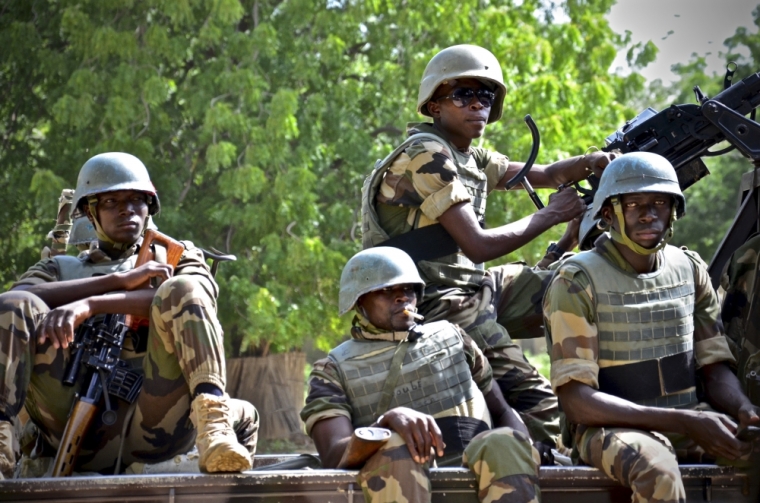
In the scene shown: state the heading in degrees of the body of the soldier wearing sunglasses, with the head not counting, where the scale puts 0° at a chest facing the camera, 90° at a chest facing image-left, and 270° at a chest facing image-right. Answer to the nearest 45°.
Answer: approximately 315°

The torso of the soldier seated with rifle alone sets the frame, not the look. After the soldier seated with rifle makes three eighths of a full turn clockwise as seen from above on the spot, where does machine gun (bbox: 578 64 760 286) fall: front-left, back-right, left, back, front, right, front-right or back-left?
back-right

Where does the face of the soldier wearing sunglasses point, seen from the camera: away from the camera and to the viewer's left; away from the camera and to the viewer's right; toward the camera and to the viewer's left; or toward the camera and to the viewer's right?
toward the camera and to the viewer's right

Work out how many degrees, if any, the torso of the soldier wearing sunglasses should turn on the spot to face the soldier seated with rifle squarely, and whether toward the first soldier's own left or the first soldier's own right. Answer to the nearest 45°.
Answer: approximately 90° to the first soldier's own right

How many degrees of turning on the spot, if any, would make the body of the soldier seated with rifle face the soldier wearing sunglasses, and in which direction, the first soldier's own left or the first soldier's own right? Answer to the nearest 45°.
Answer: approximately 90° to the first soldier's own left

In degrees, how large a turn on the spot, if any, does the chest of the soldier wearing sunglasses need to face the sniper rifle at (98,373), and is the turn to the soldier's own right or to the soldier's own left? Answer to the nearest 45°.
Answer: approximately 90° to the soldier's own right
